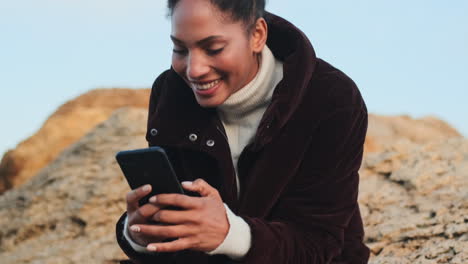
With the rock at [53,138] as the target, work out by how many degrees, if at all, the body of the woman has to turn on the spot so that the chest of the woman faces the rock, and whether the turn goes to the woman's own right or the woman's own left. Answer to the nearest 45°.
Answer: approximately 90° to the woman's own right

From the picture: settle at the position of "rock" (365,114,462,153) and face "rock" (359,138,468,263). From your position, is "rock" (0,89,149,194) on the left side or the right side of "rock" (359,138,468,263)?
right

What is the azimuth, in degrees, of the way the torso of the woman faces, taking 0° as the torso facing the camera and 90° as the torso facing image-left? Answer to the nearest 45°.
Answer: approximately 45°

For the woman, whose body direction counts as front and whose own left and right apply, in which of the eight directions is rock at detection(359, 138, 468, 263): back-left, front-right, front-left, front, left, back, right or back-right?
back
